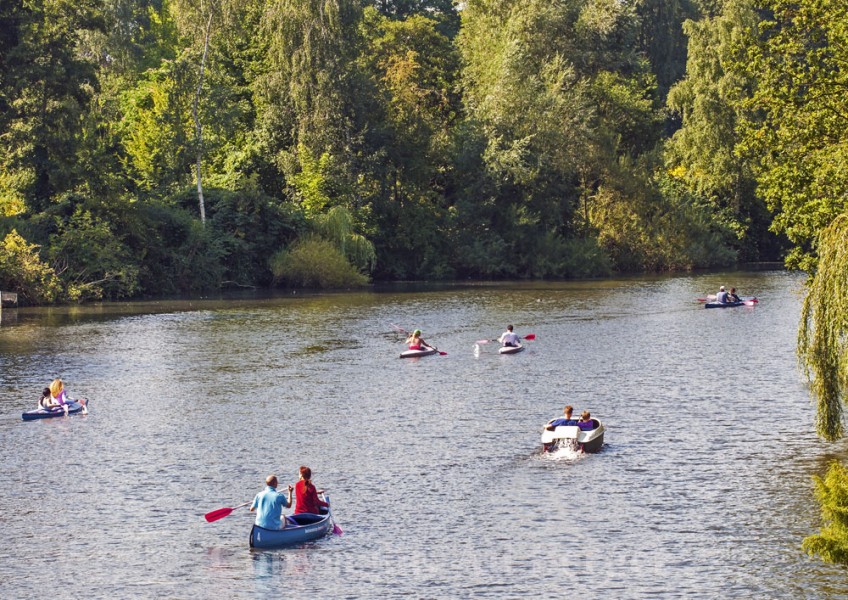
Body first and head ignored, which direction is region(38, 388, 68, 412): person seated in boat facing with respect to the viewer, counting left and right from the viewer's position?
facing to the right of the viewer

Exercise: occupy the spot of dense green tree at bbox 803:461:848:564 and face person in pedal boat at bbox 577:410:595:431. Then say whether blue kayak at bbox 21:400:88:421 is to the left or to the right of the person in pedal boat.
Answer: left

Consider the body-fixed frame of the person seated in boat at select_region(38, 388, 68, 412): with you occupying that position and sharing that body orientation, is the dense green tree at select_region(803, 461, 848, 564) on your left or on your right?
on your right

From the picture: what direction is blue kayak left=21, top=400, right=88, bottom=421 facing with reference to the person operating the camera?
facing to the right of the viewer

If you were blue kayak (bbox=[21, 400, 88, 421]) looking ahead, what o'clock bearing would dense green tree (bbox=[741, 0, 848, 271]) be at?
The dense green tree is roughly at 1 o'clock from the blue kayak.

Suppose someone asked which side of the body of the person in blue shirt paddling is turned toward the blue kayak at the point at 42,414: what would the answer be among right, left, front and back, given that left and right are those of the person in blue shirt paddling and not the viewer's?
left

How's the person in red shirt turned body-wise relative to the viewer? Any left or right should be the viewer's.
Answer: facing away from the viewer and to the right of the viewer

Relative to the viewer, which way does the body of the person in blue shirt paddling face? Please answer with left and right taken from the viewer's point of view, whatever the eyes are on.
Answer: facing away from the viewer and to the right of the viewer

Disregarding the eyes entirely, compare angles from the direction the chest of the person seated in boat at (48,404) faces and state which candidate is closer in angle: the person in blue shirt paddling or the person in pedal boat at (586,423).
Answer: the person in pedal boat

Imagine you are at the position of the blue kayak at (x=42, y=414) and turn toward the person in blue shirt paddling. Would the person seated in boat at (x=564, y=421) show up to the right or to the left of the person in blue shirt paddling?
left

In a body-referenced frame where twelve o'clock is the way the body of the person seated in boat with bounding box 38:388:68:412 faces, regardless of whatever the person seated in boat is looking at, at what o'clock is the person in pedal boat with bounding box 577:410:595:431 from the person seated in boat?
The person in pedal boat is roughly at 1 o'clock from the person seated in boat.

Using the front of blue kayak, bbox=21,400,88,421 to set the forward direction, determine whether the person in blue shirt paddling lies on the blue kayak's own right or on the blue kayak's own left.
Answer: on the blue kayak's own right
